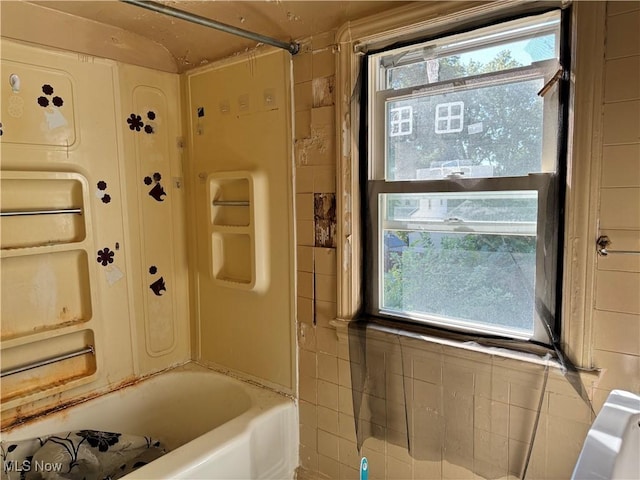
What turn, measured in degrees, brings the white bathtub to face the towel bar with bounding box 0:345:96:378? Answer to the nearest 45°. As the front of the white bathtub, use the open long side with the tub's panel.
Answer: approximately 135° to its right

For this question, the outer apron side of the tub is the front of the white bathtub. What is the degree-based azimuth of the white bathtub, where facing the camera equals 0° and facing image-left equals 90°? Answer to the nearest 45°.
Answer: approximately 315°

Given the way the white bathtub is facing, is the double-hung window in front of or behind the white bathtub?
in front
